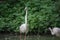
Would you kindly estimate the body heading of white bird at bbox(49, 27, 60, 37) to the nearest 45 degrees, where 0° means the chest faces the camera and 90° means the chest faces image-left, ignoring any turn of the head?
approximately 90°
